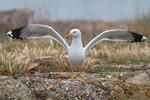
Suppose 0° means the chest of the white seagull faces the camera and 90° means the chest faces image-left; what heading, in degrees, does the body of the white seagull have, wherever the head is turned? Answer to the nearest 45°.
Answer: approximately 0°

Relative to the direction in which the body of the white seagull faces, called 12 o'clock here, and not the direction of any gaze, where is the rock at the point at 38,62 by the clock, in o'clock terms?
The rock is roughly at 3 o'clock from the white seagull.
